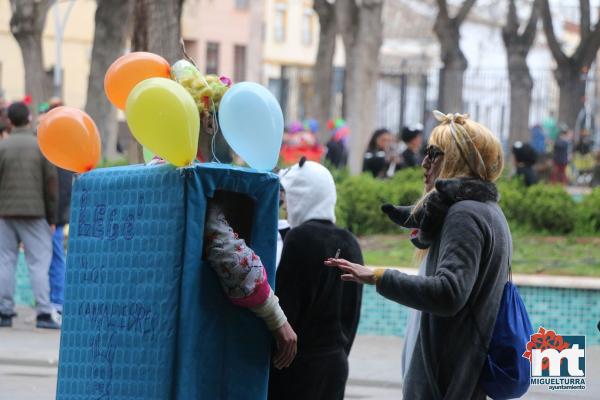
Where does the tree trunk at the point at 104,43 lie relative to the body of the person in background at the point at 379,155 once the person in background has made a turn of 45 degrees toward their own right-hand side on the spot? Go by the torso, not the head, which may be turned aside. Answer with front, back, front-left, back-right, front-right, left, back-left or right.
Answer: back-right

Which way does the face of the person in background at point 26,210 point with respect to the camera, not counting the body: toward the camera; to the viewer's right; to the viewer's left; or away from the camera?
away from the camera

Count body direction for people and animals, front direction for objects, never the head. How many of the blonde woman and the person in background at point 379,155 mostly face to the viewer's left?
1

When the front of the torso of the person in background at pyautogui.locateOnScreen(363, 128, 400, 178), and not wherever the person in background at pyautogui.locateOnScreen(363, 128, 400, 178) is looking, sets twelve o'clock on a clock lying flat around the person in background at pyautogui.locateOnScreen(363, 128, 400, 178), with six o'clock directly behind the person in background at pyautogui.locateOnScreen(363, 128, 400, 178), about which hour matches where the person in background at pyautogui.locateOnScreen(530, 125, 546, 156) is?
the person in background at pyautogui.locateOnScreen(530, 125, 546, 156) is roughly at 8 o'clock from the person in background at pyautogui.locateOnScreen(363, 128, 400, 178).

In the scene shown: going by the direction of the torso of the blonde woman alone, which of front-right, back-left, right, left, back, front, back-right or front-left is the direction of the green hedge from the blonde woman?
right

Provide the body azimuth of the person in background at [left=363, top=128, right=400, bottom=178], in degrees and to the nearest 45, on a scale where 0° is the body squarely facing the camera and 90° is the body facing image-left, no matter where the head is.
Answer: approximately 315°

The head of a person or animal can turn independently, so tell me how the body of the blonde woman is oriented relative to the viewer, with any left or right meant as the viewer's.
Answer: facing to the left of the viewer

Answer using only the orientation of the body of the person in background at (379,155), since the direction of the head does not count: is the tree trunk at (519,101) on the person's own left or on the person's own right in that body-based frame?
on the person's own left

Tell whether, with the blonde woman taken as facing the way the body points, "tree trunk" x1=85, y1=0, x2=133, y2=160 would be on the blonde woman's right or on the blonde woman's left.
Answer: on the blonde woman's right

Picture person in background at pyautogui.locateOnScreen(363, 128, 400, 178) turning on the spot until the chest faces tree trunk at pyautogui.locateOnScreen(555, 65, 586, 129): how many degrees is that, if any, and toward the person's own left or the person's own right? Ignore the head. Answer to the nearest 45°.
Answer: approximately 135° to the person's own left

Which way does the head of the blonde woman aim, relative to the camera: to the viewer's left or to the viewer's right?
to the viewer's left

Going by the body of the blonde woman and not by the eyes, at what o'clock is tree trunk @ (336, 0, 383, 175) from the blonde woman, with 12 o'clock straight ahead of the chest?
The tree trunk is roughly at 3 o'clock from the blonde woman.

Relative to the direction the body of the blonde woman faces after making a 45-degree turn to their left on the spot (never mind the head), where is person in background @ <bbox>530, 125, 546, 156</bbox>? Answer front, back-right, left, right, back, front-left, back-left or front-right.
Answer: back-right

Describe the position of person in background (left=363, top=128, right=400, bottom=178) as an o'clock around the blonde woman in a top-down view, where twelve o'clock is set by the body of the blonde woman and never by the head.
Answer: The person in background is roughly at 3 o'clock from the blonde woman.

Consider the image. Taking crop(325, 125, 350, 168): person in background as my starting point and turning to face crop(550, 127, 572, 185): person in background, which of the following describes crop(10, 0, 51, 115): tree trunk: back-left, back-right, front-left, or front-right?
back-left
